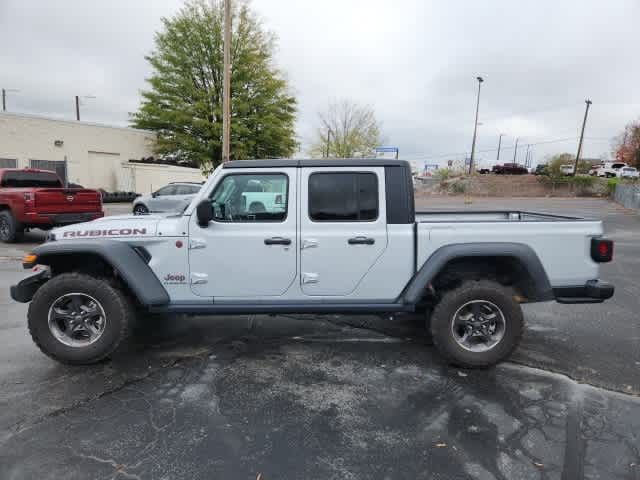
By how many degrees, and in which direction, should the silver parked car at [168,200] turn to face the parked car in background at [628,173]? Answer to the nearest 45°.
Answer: approximately 180°

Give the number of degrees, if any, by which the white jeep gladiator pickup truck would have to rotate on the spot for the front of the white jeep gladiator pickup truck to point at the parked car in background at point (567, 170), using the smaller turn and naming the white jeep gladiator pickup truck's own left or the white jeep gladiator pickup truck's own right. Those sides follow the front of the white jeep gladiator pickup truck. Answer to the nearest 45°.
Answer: approximately 135° to the white jeep gladiator pickup truck's own right

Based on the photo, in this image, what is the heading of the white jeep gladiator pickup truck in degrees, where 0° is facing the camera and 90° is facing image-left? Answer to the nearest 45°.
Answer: approximately 90°

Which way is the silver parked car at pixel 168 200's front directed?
to the viewer's left

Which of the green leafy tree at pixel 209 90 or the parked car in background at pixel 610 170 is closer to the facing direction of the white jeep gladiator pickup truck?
the green leafy tree

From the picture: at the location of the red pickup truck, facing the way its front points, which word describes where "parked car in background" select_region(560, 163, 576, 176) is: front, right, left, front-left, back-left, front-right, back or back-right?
back-right

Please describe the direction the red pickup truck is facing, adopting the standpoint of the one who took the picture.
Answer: facing away from the viewer and to the left of the viewer

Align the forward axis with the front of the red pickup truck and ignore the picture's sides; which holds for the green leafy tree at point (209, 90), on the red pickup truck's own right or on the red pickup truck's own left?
on the red pickup truck's own right

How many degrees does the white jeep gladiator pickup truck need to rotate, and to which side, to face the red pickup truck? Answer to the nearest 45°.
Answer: approximately 45° to its right
